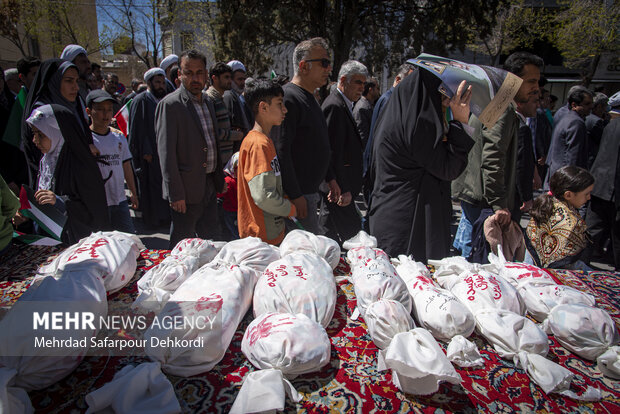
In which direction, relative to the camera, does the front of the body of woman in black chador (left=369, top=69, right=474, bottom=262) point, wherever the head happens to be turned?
to the viewer's right

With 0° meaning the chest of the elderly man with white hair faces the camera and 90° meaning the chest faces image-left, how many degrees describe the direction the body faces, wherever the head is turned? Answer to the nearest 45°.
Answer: approximately 315°

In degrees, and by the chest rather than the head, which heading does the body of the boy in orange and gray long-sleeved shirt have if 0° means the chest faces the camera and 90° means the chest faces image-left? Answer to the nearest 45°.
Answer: approximately 270°

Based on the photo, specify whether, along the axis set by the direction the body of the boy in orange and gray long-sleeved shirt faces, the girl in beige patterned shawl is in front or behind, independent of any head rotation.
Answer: in front

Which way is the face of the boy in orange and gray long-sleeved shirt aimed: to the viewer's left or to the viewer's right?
to the viewer's right

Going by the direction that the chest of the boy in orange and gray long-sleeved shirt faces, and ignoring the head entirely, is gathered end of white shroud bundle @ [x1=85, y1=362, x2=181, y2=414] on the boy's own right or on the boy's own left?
on the boy's own right

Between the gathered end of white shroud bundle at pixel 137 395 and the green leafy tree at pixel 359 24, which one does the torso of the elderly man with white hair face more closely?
the gathered end of white shroud bundle
